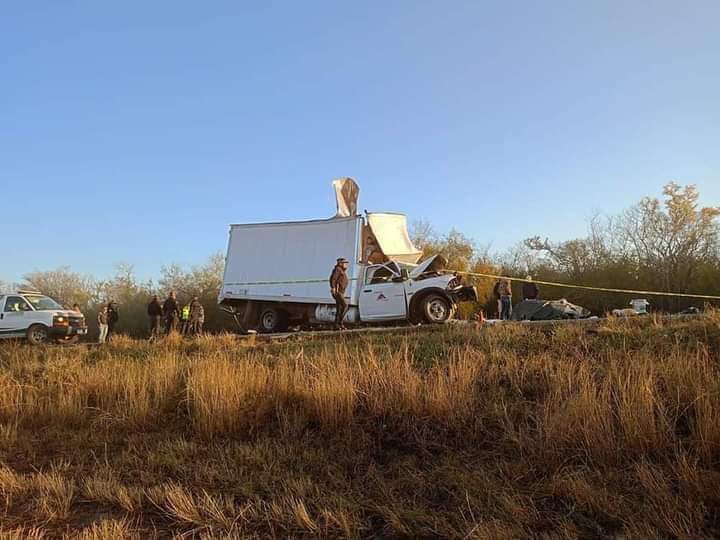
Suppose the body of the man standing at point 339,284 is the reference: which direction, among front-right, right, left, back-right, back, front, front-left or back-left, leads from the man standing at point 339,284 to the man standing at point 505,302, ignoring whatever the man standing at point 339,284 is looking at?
front-left

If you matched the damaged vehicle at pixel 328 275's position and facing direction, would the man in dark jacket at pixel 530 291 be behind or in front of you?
in front

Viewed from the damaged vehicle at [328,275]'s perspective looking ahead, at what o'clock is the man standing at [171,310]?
The man standing is roughly at 7 o'clock from the damaged vehicle.

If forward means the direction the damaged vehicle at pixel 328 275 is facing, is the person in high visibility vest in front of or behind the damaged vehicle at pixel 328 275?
behind

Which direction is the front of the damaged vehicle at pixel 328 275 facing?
to the viewer's right

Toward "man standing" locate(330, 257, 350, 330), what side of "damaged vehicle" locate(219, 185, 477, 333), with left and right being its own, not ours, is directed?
right
